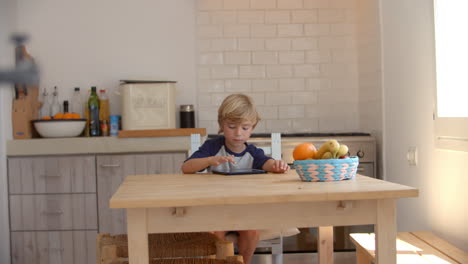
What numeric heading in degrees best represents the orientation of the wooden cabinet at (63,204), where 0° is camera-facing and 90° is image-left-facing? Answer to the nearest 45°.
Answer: approximately 0°

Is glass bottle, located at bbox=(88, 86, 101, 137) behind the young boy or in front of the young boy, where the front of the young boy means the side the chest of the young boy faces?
behind

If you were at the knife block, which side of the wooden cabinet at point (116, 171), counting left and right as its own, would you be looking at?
right

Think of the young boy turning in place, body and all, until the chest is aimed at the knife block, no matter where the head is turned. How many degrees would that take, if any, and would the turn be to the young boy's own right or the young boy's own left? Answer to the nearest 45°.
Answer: approximately 135° to the young boy's own right

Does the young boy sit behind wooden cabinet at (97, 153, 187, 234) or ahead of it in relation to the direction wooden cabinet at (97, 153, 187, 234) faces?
ahead

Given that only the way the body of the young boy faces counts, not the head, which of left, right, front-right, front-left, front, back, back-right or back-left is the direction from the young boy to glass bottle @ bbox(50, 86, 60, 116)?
back-right

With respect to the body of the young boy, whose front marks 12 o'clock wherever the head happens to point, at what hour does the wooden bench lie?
The wooden bench is roughly at 9 o'clock from the young boy.

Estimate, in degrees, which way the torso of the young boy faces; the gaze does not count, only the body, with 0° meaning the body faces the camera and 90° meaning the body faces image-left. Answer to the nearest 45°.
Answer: approximately 0°
